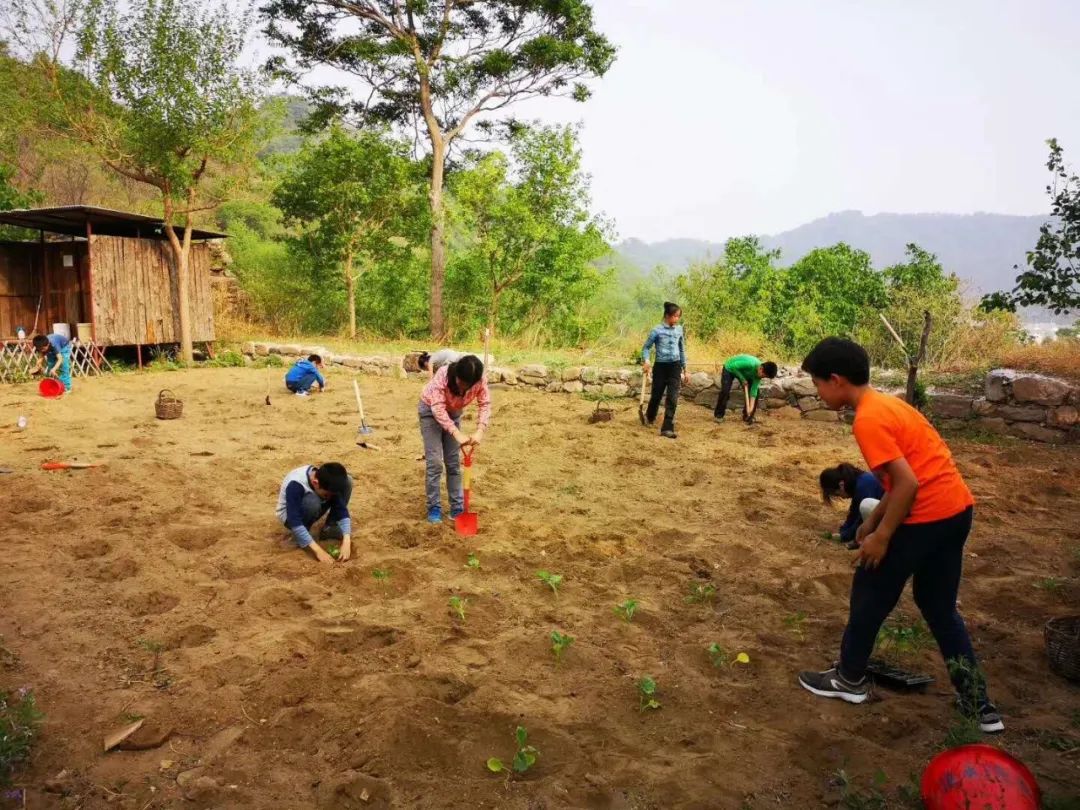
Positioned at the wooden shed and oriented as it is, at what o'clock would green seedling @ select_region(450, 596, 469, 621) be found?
The green seedling is roughly at 10 o'clock from the wooden shed.

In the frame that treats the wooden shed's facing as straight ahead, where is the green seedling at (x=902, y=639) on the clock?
The green seedling is roughly at 10 o'clock from the wooden shed.

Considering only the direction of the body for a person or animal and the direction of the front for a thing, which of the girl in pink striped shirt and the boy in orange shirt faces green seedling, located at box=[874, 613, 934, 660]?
the girl in pink striped shirt

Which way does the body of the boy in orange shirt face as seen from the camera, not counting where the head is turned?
to the viewer's left

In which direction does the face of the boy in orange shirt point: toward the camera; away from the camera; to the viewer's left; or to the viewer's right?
to the viewer's left

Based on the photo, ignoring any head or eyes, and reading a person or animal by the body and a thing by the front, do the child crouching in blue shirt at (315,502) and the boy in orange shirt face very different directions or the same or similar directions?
very different directions

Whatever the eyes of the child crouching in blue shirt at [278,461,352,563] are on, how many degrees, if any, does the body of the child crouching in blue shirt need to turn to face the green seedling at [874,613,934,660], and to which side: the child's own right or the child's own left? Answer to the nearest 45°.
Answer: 0° — they already face it

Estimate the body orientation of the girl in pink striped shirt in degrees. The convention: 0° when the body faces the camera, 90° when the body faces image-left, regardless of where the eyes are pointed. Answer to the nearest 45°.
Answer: approximately 315°
